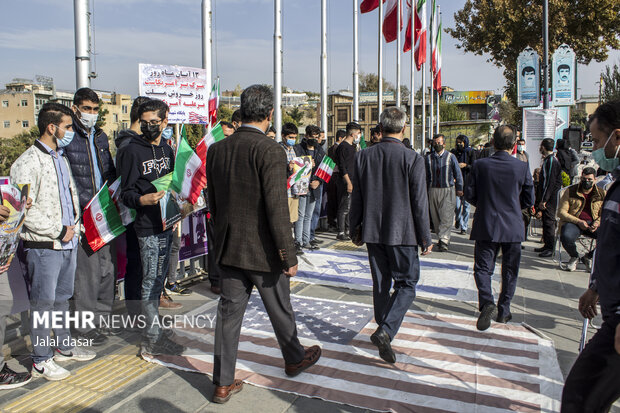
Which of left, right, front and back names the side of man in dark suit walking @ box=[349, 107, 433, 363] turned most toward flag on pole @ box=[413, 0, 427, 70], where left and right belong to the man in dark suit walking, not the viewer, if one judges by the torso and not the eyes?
front

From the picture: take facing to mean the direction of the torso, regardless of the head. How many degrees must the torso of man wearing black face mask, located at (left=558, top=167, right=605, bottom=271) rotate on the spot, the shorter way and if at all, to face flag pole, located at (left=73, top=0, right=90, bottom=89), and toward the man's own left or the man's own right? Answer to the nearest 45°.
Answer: approximately 45° to the man's own right

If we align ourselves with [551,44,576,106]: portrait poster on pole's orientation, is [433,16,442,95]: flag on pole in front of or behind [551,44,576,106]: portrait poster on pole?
behind

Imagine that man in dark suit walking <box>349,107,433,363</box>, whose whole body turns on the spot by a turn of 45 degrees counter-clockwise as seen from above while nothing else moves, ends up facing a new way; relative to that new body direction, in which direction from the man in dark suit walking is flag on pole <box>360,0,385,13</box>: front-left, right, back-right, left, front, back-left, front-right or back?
front-right

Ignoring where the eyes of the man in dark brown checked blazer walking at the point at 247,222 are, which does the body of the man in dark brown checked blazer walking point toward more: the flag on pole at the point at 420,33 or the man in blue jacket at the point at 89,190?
the flag on pole

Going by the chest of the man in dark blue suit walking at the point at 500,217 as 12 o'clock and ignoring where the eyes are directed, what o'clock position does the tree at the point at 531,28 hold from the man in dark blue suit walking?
The tree is roughly at 12 o'clock from the man in dark blue suit walking.

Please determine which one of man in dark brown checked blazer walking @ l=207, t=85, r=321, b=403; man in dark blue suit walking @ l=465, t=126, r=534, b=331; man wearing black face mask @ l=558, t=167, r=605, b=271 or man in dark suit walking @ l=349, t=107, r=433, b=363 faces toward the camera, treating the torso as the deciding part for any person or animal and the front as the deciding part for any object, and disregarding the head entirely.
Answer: the man wearing black face mask

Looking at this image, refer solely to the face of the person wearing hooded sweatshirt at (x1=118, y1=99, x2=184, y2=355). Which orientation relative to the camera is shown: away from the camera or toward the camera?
toward the camera

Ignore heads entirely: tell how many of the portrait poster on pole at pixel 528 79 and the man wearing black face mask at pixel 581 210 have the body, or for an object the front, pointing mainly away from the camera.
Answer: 0

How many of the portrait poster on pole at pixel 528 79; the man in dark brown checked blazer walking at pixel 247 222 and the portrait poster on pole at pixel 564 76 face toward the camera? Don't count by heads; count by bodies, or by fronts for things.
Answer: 2

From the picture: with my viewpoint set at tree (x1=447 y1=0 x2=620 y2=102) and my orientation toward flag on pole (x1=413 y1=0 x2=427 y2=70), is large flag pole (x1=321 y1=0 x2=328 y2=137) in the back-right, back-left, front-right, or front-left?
front-left

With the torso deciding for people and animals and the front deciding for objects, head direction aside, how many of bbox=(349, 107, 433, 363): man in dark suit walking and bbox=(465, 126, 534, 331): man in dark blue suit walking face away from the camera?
2

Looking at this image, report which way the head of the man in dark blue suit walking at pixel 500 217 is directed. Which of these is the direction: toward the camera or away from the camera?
away from the camera

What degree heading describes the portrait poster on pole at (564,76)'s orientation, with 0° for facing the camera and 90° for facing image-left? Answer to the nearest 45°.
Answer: approximately 0°

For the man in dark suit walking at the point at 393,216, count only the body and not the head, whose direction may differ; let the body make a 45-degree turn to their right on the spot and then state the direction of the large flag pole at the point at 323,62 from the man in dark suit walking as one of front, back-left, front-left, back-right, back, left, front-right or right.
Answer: front-left

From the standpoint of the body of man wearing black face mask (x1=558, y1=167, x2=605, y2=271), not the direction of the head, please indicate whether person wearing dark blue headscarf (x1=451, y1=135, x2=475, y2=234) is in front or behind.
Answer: behind

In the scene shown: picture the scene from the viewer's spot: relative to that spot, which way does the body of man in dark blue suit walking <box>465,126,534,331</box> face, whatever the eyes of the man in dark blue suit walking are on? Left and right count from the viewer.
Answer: facing away from the viewer

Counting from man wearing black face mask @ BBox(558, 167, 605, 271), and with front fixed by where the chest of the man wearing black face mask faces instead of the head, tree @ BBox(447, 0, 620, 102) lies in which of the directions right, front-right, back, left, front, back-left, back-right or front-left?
back
